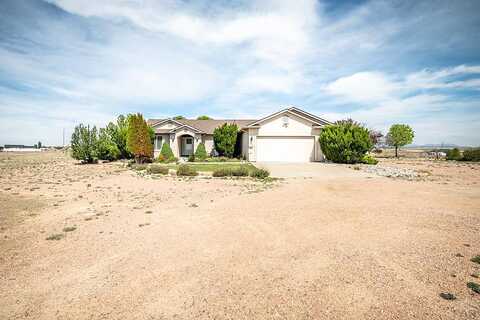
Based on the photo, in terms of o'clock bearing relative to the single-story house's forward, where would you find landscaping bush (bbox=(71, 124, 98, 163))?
The landscaping bush is roughly at 3 o'clock from the single-story house.

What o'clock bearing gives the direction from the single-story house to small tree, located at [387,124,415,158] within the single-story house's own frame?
The small tree is roughly at 8 o'clock from the single-story house.

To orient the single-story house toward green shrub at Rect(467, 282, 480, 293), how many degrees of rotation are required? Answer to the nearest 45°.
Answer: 0° — it already faces it

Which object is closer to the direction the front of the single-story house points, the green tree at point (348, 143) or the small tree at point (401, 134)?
the green tree

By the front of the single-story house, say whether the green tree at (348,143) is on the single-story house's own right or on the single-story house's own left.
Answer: on the single-story house's own left

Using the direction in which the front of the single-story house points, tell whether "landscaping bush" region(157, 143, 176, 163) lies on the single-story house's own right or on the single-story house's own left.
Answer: on the single-story house's own right

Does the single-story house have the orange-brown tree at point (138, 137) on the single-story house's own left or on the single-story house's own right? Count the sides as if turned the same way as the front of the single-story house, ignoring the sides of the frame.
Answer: on the single-story house's own right

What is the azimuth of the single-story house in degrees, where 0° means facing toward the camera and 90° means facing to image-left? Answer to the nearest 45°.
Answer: approximately 0°

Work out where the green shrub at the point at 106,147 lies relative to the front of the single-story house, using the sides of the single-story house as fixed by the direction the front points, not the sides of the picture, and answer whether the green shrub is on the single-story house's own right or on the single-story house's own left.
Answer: on the single-story house's own right

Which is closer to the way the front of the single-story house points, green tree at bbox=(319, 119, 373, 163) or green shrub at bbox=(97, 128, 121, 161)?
the green tree
